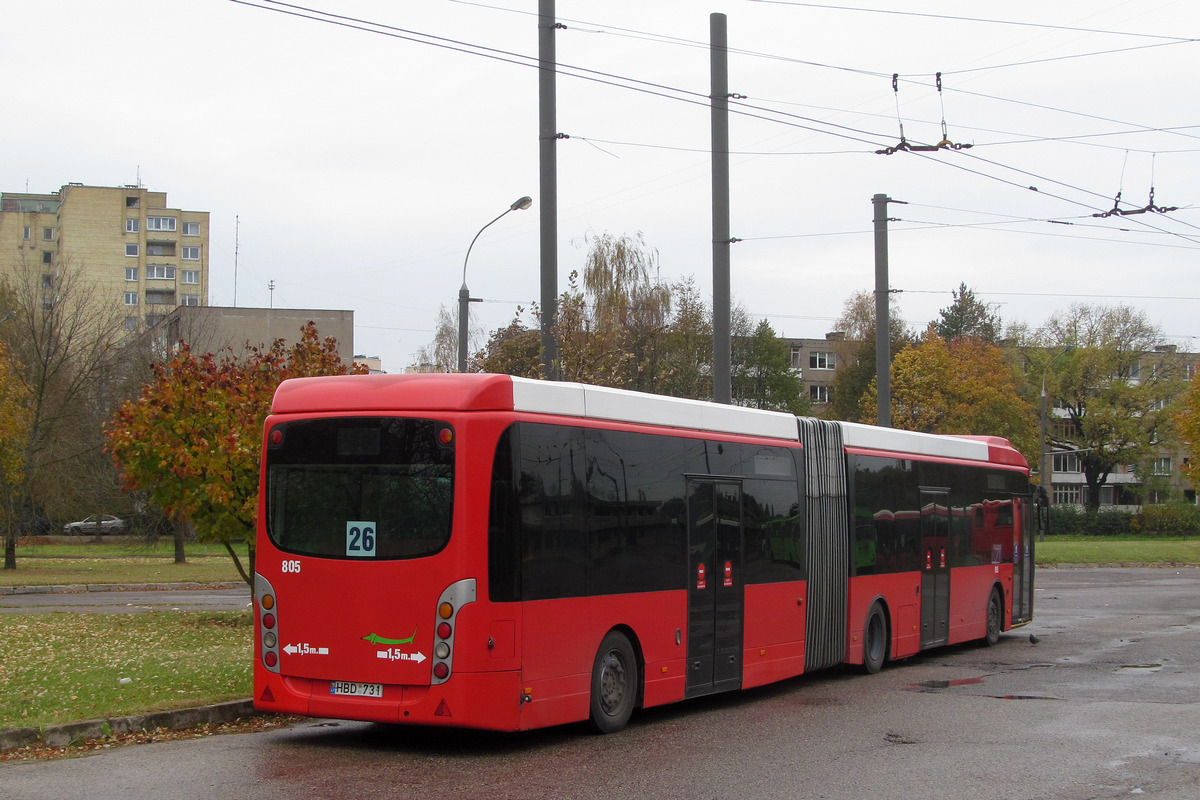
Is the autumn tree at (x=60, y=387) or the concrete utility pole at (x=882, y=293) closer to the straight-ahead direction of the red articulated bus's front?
the concrete utility pole

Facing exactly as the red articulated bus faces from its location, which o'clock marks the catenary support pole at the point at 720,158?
The catenary support pole is roughly at 11 o'clock from the red articulated bus.

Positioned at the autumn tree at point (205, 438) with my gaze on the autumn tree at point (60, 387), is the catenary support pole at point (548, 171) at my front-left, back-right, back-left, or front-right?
back-right

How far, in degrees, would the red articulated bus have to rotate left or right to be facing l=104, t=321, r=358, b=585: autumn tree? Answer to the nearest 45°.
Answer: approximately 90° to its left

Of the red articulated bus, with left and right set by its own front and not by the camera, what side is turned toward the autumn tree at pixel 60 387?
left

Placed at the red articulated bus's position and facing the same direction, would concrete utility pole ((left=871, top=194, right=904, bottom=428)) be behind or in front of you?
in front

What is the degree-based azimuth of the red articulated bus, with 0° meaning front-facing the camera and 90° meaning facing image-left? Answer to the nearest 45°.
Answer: approximately 225°

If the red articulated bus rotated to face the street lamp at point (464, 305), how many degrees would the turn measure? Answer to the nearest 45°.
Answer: approximately 45° to its left

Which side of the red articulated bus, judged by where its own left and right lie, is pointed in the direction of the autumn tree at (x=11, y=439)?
left

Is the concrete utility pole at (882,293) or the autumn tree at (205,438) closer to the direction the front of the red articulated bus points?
the concrete utility pole
